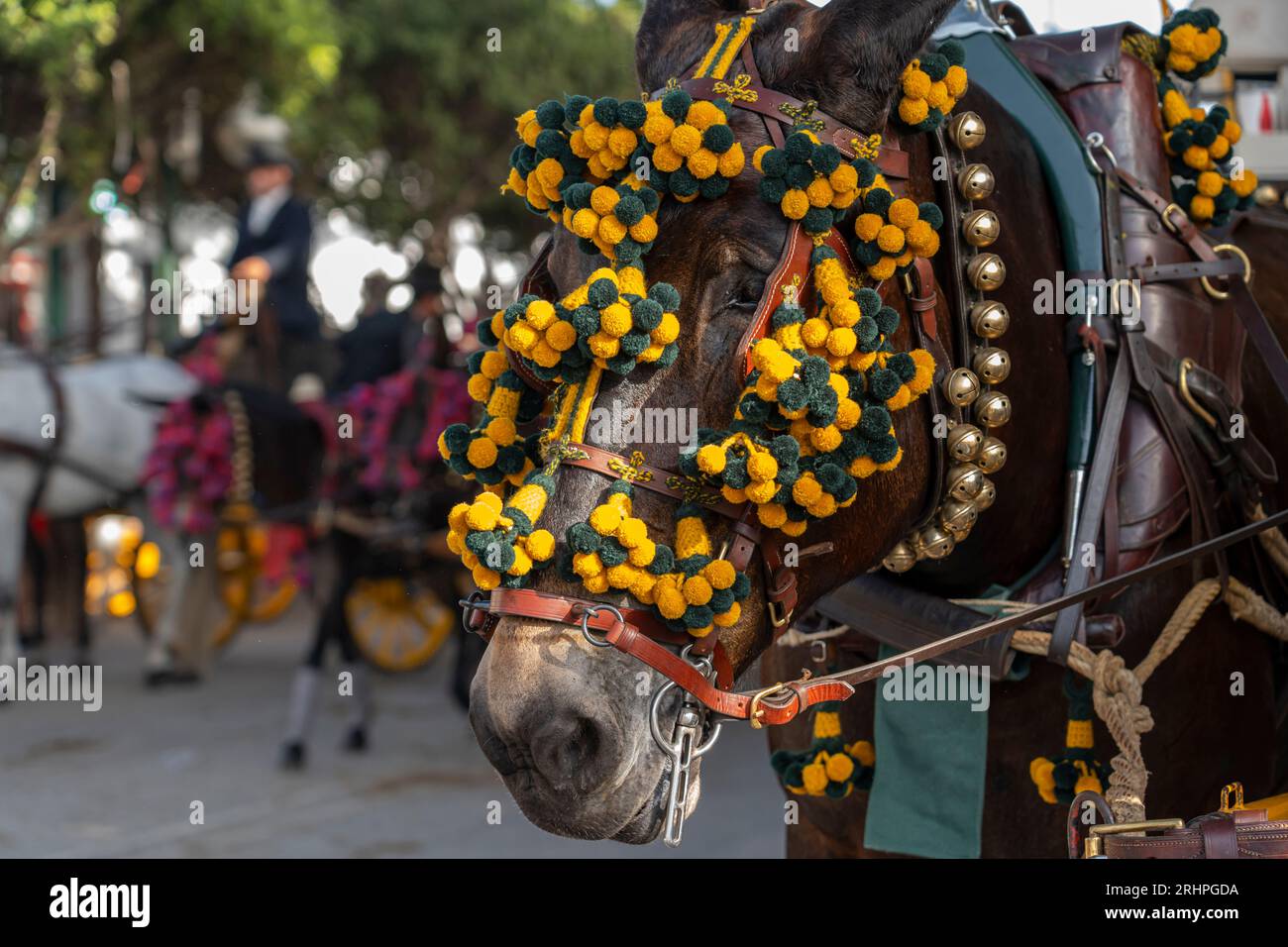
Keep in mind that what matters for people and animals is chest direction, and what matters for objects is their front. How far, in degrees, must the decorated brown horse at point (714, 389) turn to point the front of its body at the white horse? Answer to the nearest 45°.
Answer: approximately 90° to its right

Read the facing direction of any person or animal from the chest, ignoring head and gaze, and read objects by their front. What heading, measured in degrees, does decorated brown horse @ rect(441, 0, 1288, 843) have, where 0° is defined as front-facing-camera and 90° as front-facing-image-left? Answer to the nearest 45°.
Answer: approximately 45°

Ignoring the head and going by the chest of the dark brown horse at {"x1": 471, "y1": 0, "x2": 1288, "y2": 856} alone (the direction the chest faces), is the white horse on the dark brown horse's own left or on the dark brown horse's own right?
on the dark brown horse's own right
